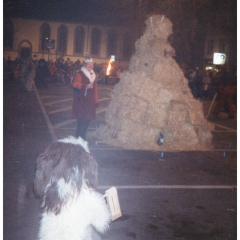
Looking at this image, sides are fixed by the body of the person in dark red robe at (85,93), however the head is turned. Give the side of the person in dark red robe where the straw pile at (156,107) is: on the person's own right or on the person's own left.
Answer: on the person's own left

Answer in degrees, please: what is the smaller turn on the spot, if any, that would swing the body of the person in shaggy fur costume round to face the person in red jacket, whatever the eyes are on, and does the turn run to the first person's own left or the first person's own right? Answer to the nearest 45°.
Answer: approximately 45° to the first person's own left

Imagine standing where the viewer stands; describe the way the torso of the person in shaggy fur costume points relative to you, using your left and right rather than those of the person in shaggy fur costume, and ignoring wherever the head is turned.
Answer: facing away from the viewer and to the right of the viewer

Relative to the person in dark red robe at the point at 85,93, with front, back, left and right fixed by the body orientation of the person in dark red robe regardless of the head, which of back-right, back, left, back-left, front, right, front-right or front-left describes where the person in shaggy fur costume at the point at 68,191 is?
front-right

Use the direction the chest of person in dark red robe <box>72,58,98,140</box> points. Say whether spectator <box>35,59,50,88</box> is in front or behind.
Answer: behind

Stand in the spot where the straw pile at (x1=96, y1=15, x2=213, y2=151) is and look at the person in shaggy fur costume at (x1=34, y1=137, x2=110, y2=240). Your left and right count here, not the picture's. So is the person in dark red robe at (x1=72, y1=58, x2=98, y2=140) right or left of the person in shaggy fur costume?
right

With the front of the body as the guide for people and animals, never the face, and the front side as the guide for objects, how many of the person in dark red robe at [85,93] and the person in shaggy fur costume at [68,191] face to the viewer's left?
0

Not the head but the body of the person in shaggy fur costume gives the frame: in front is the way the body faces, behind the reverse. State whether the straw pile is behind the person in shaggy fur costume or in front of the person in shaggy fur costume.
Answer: in front

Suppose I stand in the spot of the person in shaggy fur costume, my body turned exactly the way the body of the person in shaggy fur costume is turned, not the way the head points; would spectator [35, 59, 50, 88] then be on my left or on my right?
on my left

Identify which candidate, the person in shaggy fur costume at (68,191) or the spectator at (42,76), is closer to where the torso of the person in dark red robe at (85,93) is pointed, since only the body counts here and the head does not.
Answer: the person in shaggy fur costume
